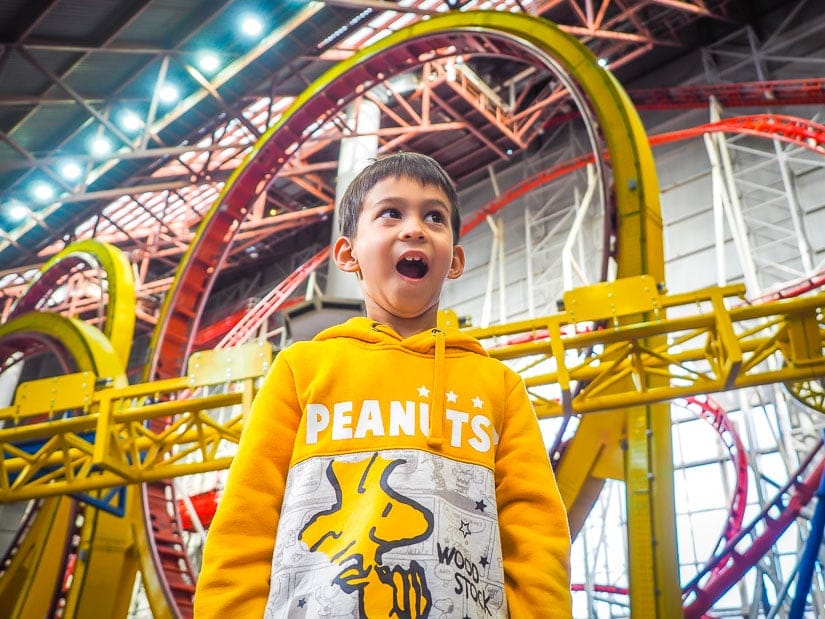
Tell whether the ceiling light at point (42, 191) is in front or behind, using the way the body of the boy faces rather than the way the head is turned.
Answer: behind

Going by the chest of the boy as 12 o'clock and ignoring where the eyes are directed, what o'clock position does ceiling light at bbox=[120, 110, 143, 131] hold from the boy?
The ceiling light is roughly at 5 o'clock from the boy.

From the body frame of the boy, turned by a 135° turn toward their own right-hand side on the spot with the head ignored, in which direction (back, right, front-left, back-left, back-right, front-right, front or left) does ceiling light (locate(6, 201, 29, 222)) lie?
front

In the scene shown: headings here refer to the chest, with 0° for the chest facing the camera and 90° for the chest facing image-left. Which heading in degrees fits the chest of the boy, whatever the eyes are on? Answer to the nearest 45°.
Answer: approximately 0°

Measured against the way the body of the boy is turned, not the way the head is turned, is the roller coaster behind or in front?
behind

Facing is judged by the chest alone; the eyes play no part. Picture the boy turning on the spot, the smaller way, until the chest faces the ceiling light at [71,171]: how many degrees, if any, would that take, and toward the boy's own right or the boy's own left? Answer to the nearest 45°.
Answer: approximately 135° to the boy's own right

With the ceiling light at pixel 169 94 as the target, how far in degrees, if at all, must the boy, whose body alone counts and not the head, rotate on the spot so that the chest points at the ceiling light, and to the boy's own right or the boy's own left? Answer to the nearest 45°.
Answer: approximately 135° to the boy's own right
